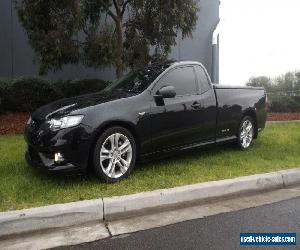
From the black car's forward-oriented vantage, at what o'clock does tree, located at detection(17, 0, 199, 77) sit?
The tree is roughly at 4 o'clock from the black car.

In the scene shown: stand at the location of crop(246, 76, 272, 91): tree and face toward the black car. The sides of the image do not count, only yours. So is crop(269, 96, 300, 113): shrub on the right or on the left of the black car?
left

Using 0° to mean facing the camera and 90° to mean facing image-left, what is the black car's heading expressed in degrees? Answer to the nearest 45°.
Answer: approximately 45°

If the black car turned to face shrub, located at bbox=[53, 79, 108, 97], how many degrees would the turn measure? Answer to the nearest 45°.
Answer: approximately 135° to its right

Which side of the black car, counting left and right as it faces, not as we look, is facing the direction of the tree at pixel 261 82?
back

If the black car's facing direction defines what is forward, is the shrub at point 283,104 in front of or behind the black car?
behind

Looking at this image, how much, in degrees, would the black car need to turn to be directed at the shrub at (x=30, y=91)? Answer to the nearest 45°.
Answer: approximately 90° to its right
